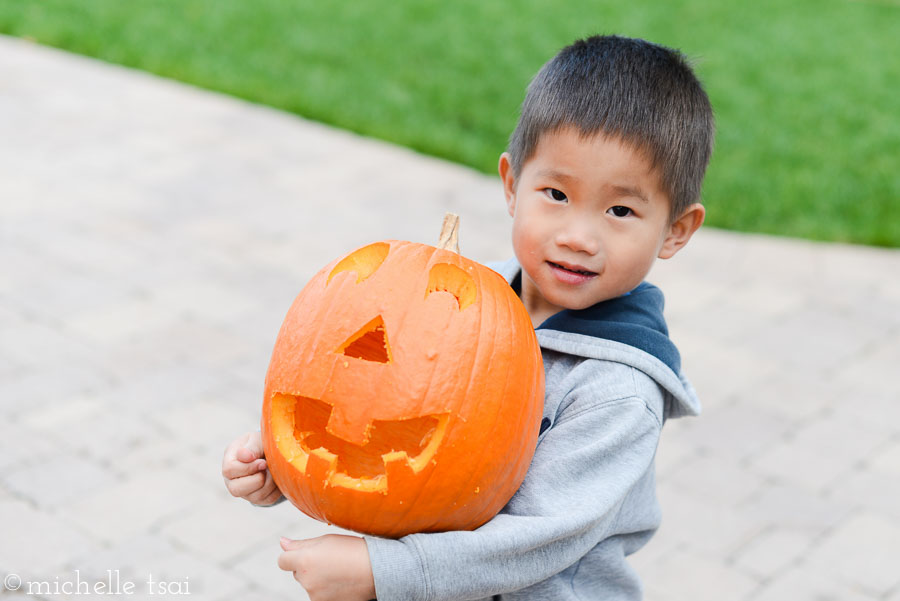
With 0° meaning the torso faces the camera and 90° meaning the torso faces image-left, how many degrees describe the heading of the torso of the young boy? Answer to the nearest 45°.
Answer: approximately 45°
